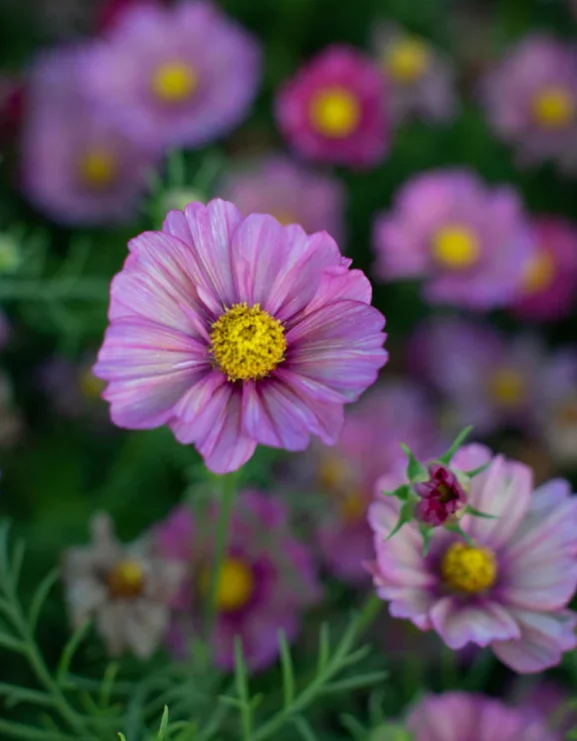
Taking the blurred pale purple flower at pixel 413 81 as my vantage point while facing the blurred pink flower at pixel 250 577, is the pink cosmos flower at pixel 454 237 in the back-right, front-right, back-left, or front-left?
front-left

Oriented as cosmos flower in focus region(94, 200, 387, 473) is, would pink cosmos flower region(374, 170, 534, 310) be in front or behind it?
behind

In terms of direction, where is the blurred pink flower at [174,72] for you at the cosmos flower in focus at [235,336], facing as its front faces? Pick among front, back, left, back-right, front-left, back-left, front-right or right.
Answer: back

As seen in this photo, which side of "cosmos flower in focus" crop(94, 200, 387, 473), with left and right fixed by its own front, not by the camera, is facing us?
front

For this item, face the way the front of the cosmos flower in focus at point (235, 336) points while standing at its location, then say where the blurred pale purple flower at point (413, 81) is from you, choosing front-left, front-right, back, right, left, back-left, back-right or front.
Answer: back

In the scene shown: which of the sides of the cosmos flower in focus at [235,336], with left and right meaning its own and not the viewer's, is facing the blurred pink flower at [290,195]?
back
